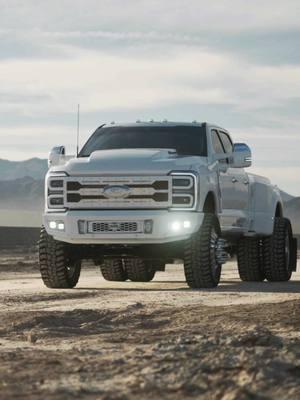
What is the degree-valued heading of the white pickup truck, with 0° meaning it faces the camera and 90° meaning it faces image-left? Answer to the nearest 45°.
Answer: approximately 0°
